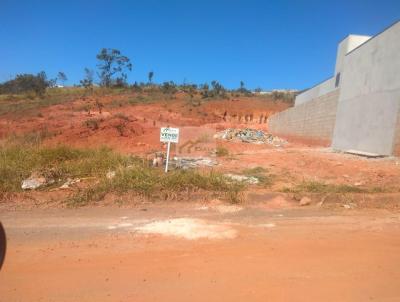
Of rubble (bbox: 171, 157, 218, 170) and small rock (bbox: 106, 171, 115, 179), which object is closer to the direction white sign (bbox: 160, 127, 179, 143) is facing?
the small rock

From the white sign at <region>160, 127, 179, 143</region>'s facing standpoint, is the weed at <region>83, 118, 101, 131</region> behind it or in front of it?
behind

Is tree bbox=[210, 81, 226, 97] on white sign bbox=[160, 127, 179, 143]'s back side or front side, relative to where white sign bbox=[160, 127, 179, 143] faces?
on the back side

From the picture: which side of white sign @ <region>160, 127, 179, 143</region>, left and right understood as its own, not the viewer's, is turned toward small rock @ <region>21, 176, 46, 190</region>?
right

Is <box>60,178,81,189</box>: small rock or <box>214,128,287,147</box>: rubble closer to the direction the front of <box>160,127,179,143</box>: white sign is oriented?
the small rock

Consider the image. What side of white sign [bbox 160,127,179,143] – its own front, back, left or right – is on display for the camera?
front

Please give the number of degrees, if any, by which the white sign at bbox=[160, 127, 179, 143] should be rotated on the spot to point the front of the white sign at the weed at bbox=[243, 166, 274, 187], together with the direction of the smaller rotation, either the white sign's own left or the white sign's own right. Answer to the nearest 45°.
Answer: approximately 90° to the white sign's own left

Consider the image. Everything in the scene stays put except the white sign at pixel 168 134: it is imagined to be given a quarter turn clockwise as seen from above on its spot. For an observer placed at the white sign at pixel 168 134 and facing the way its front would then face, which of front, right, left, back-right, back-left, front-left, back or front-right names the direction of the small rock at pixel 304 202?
back-left

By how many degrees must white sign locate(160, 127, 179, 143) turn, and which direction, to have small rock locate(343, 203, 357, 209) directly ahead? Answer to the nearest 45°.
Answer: approximately 45° to its left
